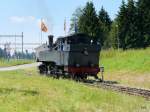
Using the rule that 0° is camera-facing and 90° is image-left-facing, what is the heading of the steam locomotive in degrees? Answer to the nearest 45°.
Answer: approximately 135°
